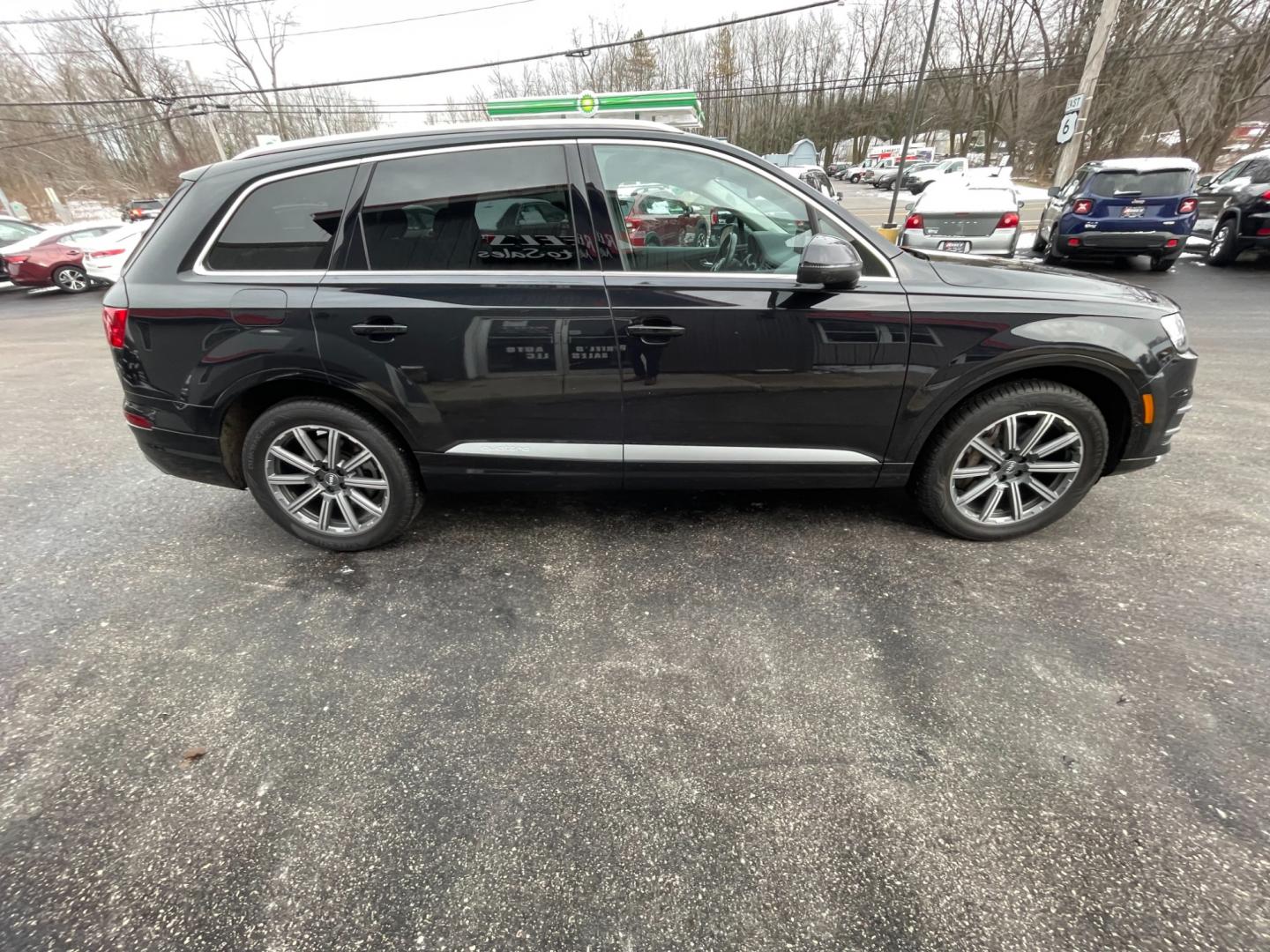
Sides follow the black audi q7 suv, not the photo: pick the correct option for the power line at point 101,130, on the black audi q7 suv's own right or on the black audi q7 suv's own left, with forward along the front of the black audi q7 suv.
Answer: on the black audi q7 suv's own left

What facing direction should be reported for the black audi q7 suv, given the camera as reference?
facing to the right of the viewer

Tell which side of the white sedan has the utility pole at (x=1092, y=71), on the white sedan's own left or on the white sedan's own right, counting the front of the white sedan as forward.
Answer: on the white sedan's own right

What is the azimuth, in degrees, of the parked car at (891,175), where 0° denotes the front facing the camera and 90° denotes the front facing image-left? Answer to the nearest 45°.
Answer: approximately 45°

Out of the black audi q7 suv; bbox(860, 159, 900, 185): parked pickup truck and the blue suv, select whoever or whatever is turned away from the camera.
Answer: the blue suv

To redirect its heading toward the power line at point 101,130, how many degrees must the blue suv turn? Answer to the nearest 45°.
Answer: approximately 90° to its left

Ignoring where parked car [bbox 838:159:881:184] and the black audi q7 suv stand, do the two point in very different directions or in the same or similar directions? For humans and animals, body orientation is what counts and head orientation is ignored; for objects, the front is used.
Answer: very different directions

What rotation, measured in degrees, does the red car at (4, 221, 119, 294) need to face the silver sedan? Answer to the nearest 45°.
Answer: approximately 90° to its right
